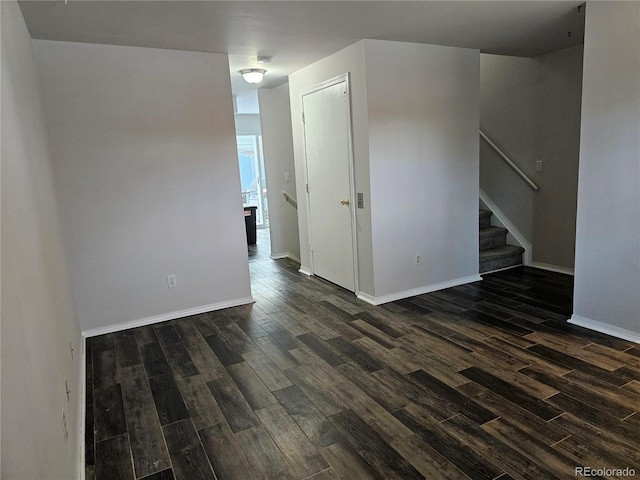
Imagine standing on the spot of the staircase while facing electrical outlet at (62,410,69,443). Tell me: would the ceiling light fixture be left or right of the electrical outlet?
right

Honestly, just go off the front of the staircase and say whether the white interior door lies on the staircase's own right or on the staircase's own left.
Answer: on the staircase's own right

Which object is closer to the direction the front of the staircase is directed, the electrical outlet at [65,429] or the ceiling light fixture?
the electrical outlet

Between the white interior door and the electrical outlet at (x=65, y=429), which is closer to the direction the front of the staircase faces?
the electrical outlet

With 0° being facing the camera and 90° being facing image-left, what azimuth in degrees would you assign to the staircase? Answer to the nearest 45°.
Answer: approximately 315°

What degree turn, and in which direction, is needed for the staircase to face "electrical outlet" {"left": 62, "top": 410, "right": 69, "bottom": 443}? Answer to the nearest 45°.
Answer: approximately 45° to its right

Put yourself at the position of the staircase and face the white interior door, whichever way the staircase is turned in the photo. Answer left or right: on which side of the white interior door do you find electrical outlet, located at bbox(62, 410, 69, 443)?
left

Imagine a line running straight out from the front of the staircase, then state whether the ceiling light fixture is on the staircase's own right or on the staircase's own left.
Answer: on the staircase's own right
